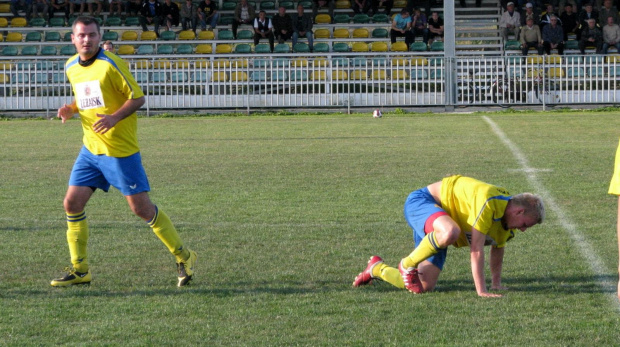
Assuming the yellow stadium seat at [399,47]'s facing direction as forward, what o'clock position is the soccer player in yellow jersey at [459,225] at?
The soccer player in yellow jersey is roughly at 12 o'clock from the yellow stadium seat.

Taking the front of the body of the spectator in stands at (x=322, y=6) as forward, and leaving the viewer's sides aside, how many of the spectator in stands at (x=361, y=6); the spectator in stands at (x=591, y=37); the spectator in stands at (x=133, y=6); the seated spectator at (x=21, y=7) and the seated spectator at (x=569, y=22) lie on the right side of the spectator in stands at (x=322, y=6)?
2

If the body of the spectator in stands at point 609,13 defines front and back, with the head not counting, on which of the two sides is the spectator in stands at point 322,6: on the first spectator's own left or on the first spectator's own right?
on the first spectator's own right

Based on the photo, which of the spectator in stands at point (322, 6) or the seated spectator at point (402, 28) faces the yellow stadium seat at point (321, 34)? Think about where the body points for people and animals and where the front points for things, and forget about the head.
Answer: the spectator in stands

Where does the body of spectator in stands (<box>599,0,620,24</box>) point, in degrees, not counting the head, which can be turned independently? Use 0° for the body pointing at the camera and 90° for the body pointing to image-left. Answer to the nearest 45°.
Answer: approximately 0°

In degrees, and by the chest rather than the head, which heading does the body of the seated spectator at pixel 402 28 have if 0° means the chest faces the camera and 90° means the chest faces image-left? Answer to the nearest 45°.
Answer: approximately 0°
